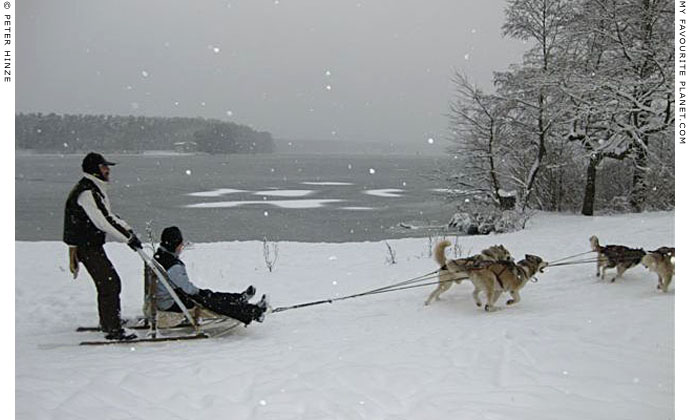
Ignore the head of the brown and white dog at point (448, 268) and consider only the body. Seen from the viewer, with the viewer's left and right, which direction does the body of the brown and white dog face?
facing to the right of the viewer

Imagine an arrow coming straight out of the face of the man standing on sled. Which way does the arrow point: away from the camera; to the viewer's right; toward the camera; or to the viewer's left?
to the viewer's right

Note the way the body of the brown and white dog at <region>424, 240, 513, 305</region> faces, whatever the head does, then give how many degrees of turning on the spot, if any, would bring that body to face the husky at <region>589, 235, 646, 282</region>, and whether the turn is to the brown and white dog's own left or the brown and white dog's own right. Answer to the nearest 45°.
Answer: approximately 45° to the brown and white dog's own left

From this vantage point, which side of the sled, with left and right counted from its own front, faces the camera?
right

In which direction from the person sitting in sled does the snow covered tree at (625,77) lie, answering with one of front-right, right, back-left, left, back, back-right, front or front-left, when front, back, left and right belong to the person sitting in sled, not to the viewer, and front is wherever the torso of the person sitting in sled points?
front-left

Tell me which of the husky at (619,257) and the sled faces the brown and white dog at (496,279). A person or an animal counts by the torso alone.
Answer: the sled

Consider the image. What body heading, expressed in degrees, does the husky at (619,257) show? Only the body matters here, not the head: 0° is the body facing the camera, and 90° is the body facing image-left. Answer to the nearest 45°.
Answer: approximately 270°

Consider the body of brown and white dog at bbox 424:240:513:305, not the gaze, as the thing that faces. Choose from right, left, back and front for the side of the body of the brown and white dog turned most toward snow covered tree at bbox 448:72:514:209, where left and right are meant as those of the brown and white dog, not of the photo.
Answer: left

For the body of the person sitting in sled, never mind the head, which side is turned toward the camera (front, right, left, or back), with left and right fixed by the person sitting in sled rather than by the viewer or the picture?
right

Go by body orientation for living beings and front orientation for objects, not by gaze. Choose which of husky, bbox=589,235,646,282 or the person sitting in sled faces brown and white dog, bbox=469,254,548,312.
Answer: the person sitting in sled

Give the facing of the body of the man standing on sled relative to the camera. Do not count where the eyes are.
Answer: to the viewer's right

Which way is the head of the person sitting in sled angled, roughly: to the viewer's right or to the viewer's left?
to the viewer's right

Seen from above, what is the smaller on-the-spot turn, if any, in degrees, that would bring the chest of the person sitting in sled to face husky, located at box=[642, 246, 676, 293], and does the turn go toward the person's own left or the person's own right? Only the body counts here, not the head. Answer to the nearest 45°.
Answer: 0° — they already face it

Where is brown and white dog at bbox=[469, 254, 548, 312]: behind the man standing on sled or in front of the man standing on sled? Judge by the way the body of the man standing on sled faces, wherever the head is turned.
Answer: in front
